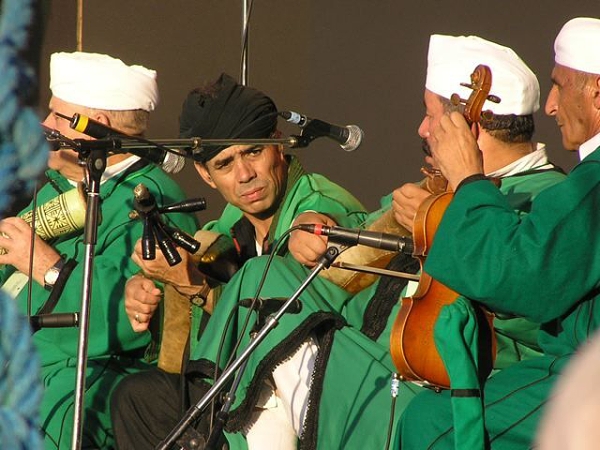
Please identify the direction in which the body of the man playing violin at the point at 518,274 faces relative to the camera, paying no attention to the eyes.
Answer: to the viewer's left

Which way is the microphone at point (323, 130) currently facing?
to the viewer's right

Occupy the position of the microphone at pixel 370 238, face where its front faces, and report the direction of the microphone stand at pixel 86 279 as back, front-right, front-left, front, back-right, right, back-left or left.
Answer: back

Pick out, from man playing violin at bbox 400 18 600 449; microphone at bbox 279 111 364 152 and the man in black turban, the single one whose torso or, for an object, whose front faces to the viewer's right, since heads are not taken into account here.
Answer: the microphone

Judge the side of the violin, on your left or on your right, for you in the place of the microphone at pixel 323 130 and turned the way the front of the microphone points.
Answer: on your right

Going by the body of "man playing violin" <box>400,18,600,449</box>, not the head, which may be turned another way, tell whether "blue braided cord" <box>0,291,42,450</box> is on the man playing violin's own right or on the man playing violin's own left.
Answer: on the man playing violin's own left

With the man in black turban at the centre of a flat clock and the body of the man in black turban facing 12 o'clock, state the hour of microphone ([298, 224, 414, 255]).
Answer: The microphone is roughly at 10 o'clock from the man in black turban.

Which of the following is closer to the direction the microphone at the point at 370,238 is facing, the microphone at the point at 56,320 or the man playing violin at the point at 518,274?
the man playing violin
